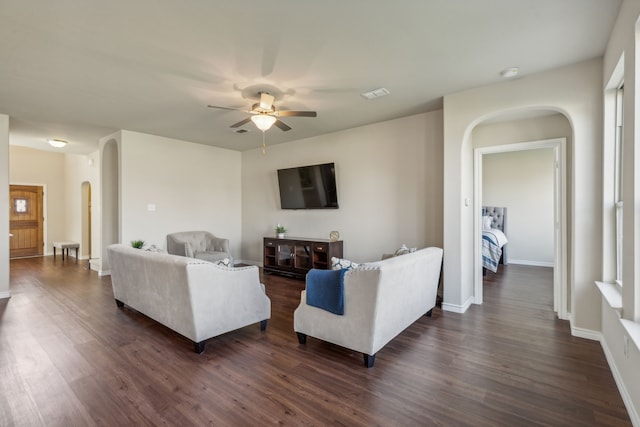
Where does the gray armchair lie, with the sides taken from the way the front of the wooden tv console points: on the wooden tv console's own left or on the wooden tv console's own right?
on the wooden tv console's own right

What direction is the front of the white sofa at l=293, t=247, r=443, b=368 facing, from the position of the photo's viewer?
facing away from the viewer and to the left of the viewer

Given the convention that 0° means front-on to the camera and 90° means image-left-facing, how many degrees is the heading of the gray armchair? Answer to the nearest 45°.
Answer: approximately 315°

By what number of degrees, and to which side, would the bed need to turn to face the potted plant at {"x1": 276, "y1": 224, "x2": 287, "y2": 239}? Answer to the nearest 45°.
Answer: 0° — it already faces it

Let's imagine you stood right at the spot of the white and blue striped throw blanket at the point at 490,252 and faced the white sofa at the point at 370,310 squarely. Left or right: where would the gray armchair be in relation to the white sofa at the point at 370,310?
right

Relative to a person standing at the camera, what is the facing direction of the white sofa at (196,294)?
facing away from the viewer and to the right of the viewer
